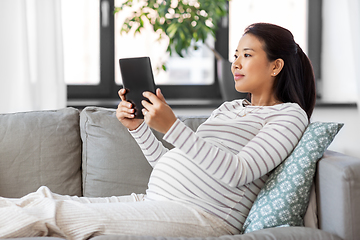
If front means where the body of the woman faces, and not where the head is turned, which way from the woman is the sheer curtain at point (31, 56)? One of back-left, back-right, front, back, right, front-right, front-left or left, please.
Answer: front-right

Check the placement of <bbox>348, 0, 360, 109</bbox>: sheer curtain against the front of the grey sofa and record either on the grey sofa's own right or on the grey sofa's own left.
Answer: on the grey sofa's own left

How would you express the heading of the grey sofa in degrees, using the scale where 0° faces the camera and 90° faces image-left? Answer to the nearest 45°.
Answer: approximately 0°

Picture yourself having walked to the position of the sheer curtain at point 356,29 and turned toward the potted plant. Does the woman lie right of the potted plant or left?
left

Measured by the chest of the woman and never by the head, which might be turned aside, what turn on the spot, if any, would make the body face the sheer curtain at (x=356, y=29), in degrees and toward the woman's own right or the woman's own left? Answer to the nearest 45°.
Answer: approximately 135° to the woman's own right

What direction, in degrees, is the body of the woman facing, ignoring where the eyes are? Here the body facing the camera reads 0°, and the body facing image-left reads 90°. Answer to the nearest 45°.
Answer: approximately 90°

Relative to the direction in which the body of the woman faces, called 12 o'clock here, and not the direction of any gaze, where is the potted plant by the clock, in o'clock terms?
The potted plant is roughly at 3 o'clock from the woman.

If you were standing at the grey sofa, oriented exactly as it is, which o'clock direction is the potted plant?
The potted plant is roughly at 7 o'clock from the grey sofa.
